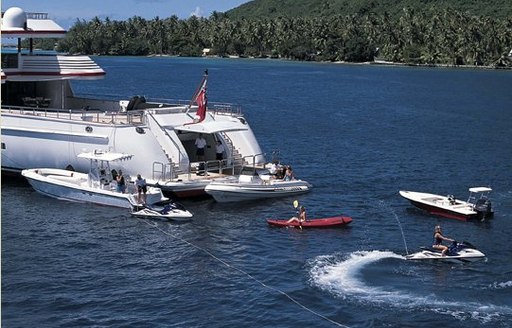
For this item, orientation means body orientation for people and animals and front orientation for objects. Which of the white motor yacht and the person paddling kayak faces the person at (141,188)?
the person paddling kayak

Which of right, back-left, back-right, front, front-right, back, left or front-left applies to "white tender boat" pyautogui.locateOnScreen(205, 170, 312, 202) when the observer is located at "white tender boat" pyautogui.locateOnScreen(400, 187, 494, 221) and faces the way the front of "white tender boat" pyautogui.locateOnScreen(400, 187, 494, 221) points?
front-left

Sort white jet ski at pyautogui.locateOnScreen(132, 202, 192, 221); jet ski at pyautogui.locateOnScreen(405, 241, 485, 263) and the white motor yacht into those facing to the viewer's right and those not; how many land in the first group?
2

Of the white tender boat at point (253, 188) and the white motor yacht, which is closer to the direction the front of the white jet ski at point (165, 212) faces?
the white tender boat

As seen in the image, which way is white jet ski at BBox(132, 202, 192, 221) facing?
to the viewer's right

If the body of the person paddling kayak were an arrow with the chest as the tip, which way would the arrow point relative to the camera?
to the viewer's left

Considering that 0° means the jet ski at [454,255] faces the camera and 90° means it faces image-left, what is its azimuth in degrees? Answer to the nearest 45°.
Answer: approximately 270°

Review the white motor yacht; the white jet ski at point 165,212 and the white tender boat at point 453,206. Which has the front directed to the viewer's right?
the white jet ski

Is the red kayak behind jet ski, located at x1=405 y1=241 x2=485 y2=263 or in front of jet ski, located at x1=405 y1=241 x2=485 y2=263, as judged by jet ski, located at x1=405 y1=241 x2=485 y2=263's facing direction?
behind
